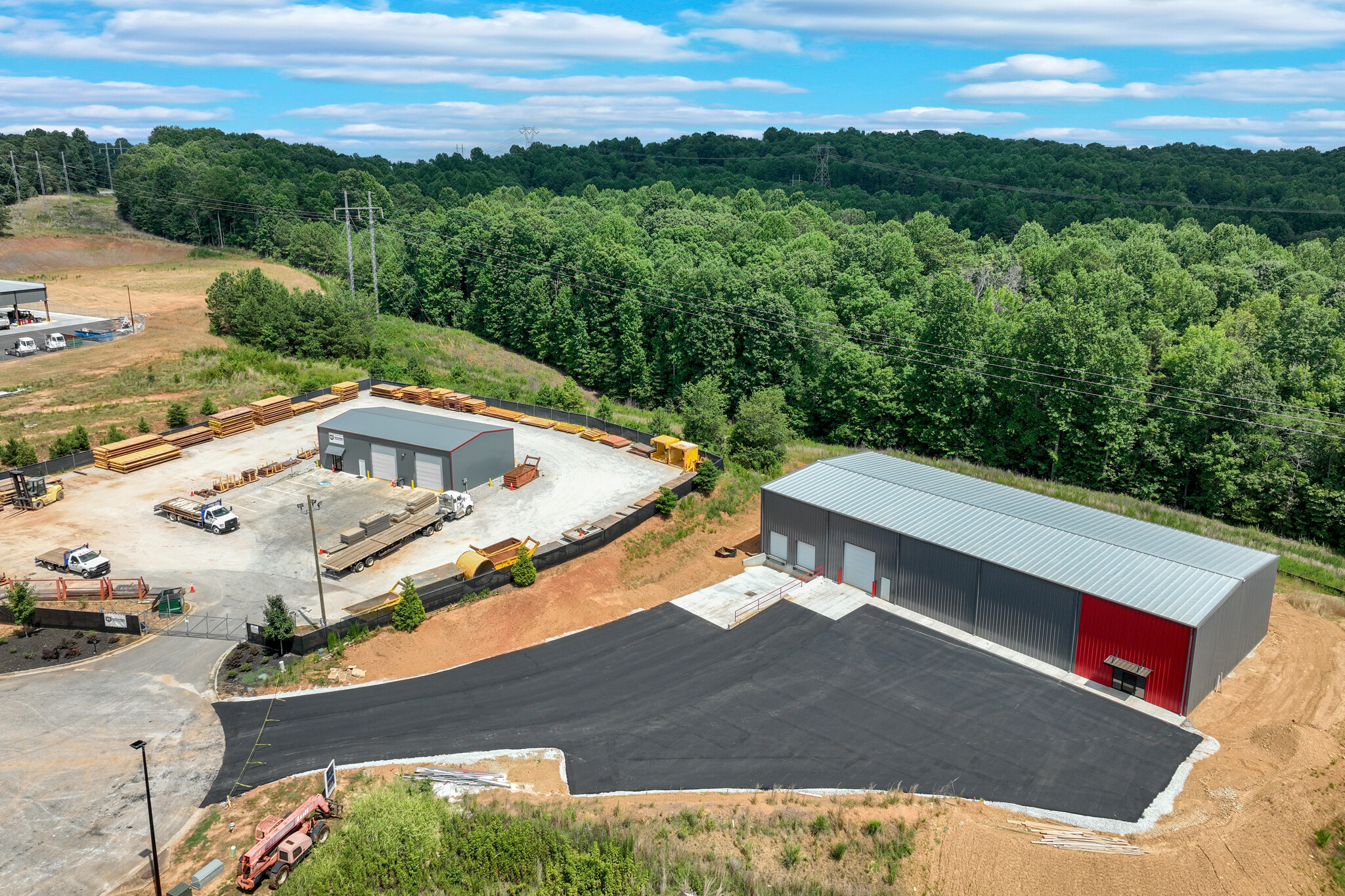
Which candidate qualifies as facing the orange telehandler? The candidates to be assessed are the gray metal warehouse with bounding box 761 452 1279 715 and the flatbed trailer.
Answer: the gray metal warehouse

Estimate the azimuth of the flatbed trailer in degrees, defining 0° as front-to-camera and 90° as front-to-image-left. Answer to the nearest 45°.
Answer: approximately 225°

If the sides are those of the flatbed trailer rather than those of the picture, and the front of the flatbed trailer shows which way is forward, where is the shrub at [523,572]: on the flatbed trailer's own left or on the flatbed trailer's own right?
on the flatbed trailer's own right

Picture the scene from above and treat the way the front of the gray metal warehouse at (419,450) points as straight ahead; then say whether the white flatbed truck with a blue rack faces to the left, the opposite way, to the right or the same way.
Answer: to the left

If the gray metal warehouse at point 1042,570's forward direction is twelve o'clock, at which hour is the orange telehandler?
The orange telehandler is roughly at 12 o'clock from the gray metal warehouse.

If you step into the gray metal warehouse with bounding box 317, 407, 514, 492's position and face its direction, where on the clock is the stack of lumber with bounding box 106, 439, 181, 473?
The stack of lumber is roughly at 2 o'clock from the gray metal warehouse.

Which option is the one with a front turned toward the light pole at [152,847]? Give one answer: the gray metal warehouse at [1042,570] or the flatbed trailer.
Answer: the gray metal warehouse

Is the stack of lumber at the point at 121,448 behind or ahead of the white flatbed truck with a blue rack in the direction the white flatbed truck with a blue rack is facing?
behind

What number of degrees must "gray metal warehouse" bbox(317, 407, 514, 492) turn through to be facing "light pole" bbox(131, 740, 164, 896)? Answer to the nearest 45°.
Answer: approximately 45° to its left

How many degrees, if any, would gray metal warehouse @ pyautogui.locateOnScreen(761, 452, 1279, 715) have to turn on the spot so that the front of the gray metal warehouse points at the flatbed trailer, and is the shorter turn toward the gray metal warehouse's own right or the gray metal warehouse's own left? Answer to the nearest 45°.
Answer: approximately 45° to the gray metal warehouse's own right

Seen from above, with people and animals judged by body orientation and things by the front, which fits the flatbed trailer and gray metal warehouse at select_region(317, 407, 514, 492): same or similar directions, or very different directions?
very different directions
